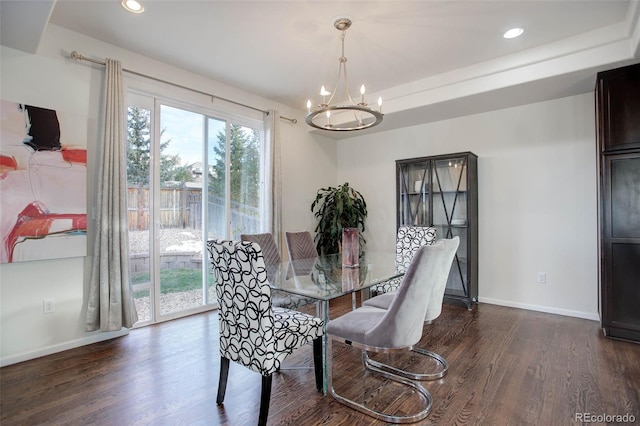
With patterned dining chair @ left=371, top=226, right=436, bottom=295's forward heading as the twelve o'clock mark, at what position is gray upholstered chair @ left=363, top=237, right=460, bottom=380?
The gray upholstered chair is roughly at 10 o'clock from the patterned dining chair.

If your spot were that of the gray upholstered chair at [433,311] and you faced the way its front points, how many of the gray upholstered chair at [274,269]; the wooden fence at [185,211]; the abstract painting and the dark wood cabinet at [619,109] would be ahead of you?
3

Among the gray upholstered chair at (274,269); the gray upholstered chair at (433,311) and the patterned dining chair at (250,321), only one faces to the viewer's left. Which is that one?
the gray upholstered chair at (433,311)

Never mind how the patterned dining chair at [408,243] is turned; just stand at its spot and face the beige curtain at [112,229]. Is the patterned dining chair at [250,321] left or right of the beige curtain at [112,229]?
left

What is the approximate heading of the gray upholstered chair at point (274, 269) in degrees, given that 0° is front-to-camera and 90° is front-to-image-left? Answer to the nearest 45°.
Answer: approximately 315°

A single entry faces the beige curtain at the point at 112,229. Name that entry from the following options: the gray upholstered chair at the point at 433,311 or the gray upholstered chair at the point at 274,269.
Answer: the gray upholstered chair at the point at 433,311

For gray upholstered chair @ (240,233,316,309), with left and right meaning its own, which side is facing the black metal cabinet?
left

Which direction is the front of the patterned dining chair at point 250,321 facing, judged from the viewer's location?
facing away from the viewer and to the right of the viewer

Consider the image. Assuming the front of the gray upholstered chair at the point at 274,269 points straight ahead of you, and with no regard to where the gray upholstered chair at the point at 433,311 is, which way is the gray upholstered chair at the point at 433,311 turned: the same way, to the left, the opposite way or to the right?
the opposite way

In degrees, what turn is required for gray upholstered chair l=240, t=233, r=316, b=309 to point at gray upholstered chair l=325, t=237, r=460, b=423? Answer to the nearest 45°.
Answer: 0° — it already faces it

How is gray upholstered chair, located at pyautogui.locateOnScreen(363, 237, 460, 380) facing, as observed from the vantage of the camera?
facing to the left of the viewer
